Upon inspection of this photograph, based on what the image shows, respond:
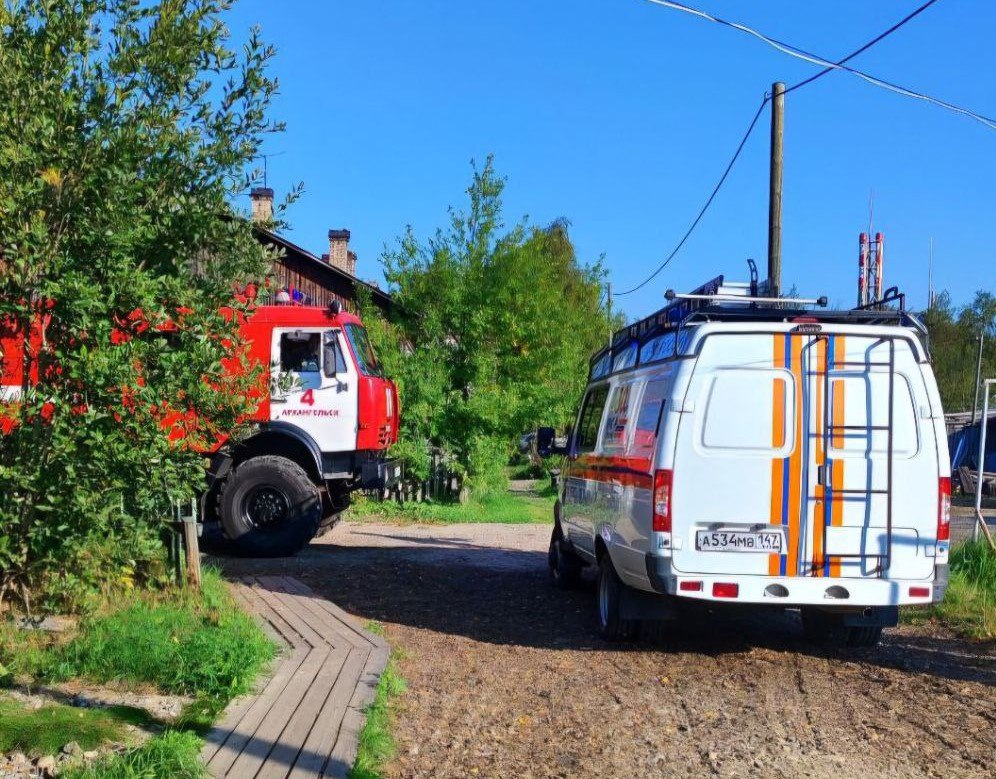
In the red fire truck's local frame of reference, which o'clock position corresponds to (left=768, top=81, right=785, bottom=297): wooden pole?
The wooden pole is roughly at 12 o'clock from the red fire truck.

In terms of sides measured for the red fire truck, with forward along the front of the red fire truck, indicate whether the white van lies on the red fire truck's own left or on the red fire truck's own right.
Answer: on the red fire truck's own right

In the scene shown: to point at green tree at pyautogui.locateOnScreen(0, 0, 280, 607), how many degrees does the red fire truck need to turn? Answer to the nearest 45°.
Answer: approximately 90° to its right

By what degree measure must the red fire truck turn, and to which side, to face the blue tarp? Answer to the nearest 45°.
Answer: approximately 45° to its left

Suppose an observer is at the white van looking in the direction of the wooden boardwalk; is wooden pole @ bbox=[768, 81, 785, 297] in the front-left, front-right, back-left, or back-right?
back-right

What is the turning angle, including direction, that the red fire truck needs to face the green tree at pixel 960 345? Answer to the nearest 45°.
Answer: approximately 45° to its left

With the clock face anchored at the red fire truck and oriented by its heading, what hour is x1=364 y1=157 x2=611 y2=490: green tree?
The green tree is roughly at 10 o'clock from the red fire truck.

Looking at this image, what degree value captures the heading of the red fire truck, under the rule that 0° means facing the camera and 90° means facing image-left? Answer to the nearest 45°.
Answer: approximately 270°

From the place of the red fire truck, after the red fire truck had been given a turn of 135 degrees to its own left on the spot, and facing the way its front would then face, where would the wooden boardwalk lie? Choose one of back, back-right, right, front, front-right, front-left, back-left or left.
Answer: back-left
